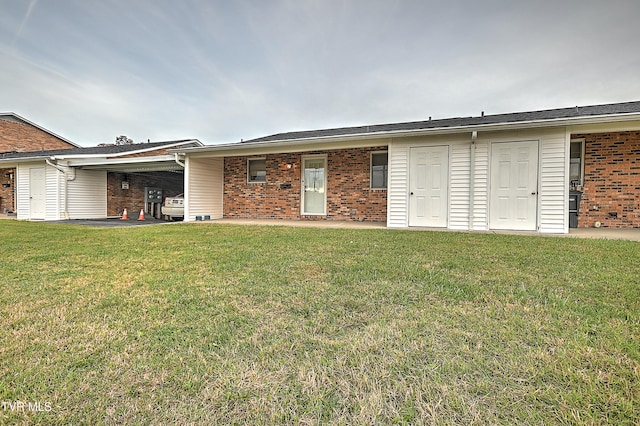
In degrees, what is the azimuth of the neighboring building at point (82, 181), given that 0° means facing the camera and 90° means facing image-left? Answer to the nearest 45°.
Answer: approximately 0°

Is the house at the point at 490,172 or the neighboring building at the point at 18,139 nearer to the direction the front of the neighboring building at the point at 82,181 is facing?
the house

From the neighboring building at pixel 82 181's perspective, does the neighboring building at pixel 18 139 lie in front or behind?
behind
